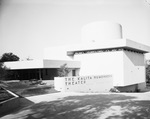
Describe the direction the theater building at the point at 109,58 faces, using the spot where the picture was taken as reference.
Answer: facing the viewer and to the left of the viewer

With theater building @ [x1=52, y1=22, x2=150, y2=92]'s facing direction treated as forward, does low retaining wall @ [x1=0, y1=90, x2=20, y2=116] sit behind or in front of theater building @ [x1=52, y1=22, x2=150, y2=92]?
in front
